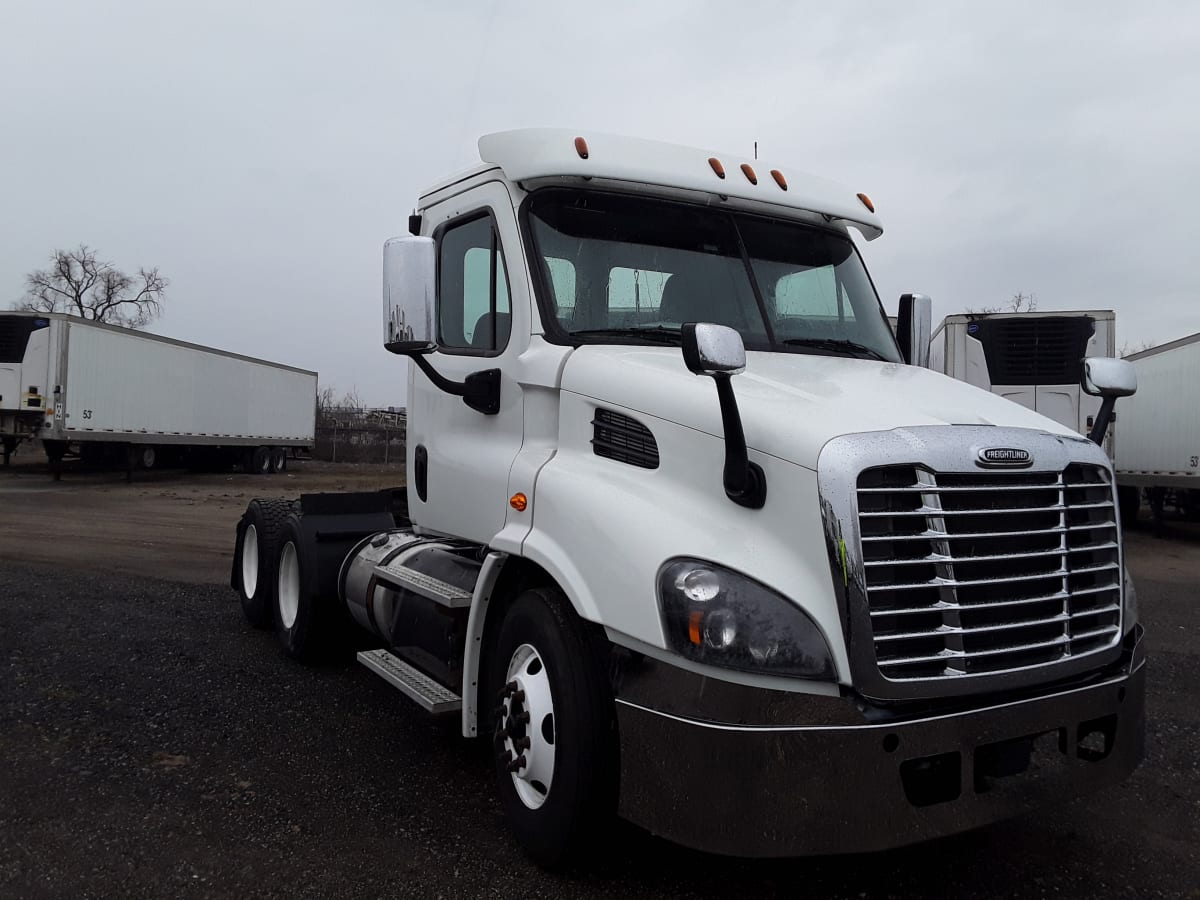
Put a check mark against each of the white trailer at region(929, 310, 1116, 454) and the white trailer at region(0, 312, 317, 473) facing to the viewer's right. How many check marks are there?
0

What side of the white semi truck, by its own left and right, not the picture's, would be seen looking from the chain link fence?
back

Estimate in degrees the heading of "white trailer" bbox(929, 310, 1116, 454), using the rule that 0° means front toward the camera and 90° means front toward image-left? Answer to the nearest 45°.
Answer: approximately 0°

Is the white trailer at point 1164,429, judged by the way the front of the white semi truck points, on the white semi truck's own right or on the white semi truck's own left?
on the white semi truck's own left

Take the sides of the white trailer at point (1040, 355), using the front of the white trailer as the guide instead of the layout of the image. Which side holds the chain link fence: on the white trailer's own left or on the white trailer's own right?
on the white trailer's own right

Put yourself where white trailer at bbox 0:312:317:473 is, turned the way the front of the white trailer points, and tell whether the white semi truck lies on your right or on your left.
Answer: on your left

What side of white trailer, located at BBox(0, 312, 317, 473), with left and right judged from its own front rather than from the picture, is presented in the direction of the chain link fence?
back

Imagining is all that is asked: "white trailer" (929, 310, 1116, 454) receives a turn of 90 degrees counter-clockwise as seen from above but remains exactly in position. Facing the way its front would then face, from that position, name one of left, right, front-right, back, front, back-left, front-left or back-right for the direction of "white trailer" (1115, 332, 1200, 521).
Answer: front-left

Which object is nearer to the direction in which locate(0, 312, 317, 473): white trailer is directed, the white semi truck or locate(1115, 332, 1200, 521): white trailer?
the white semi truck

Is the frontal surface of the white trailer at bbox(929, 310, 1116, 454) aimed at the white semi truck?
yes

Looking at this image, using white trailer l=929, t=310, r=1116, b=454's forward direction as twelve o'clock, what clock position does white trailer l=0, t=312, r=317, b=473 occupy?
white trailer l=0, t=312, r=317, b=473 is roughly at 3 o'clock from white trailer l=929, t=310, r=1116, b=454.
